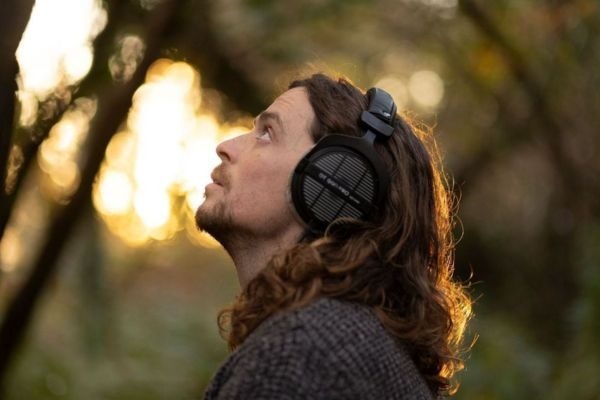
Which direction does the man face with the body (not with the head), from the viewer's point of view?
to the viewer's left

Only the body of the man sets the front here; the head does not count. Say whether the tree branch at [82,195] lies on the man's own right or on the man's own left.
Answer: on the man's own right

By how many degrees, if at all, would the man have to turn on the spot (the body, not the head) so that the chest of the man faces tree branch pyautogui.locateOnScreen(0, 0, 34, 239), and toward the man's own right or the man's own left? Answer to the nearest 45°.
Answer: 0° — they already face it

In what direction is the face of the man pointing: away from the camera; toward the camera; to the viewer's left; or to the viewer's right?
to the viewer's left
